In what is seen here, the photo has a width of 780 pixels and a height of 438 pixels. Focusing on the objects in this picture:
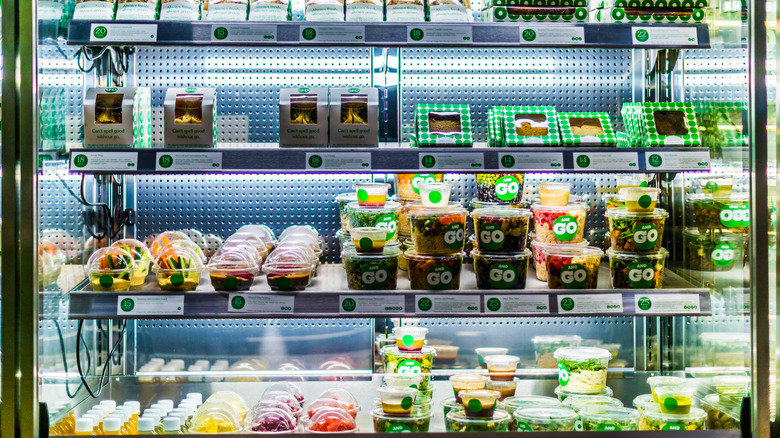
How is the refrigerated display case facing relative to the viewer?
toward the camera
